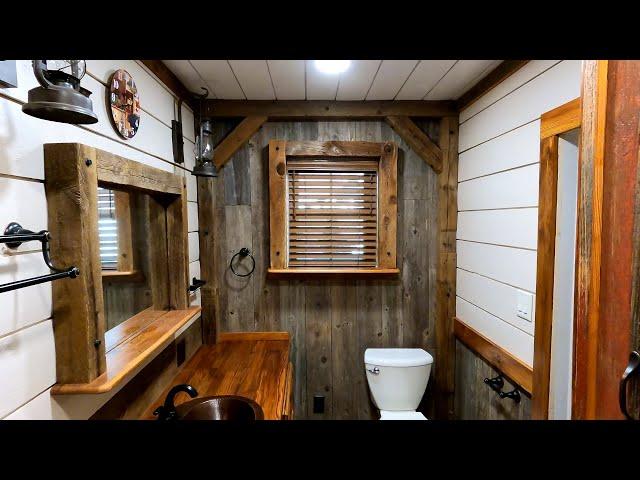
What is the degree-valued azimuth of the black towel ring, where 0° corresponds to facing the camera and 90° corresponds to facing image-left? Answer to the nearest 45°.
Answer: approximately 0°

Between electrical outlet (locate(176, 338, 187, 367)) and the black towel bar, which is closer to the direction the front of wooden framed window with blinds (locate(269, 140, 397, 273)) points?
the black towel bar

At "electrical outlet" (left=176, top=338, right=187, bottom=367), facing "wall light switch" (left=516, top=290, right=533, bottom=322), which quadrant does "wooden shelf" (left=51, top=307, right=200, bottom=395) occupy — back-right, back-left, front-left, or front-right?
front-right

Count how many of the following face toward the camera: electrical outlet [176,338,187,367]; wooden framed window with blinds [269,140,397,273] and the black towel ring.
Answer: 2

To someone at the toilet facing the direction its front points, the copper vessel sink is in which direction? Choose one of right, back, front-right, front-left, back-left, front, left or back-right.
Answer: front-right

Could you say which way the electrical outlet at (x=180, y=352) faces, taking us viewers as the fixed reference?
facing to the right of the viewer

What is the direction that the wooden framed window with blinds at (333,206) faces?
toward the camera

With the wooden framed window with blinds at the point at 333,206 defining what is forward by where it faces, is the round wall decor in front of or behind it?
in front

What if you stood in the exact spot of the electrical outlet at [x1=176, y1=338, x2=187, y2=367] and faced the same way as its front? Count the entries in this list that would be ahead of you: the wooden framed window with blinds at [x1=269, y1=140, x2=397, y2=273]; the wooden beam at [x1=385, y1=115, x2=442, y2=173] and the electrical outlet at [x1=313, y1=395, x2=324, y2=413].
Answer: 3

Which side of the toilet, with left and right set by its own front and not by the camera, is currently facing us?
front
